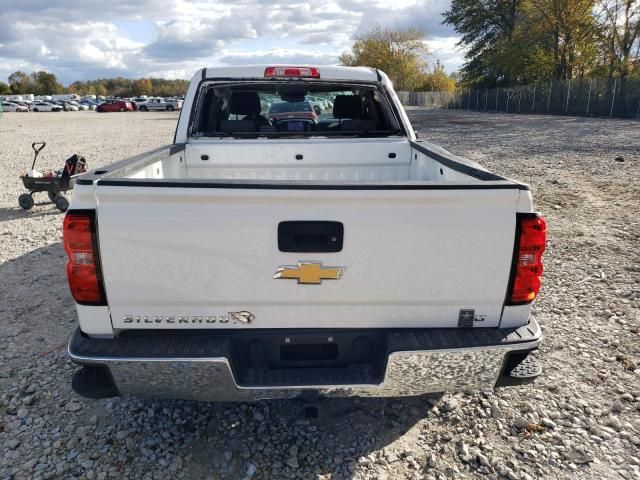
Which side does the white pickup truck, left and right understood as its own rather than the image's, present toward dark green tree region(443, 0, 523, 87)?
front

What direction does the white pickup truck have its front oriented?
away from the camera

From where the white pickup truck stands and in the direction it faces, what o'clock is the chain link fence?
The chain link fence is roughly at 1 o'clock from the white pickup truck.

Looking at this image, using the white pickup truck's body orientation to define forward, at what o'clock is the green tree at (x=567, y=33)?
The green tree is roughly at 1 o'clock from the white pickup truck.

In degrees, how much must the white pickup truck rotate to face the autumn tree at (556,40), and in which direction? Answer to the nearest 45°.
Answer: approximately 45° to its right
